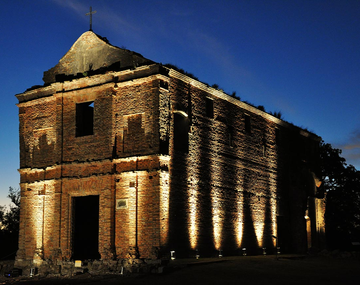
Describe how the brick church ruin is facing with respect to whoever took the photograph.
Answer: facing the viewer and to the left of the viewer

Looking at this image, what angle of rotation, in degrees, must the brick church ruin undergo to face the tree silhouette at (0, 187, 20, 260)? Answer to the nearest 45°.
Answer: approximately 90° to its right

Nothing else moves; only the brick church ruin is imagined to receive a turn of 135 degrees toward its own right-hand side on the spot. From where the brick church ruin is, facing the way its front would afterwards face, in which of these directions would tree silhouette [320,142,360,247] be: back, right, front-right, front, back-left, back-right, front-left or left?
front-right
